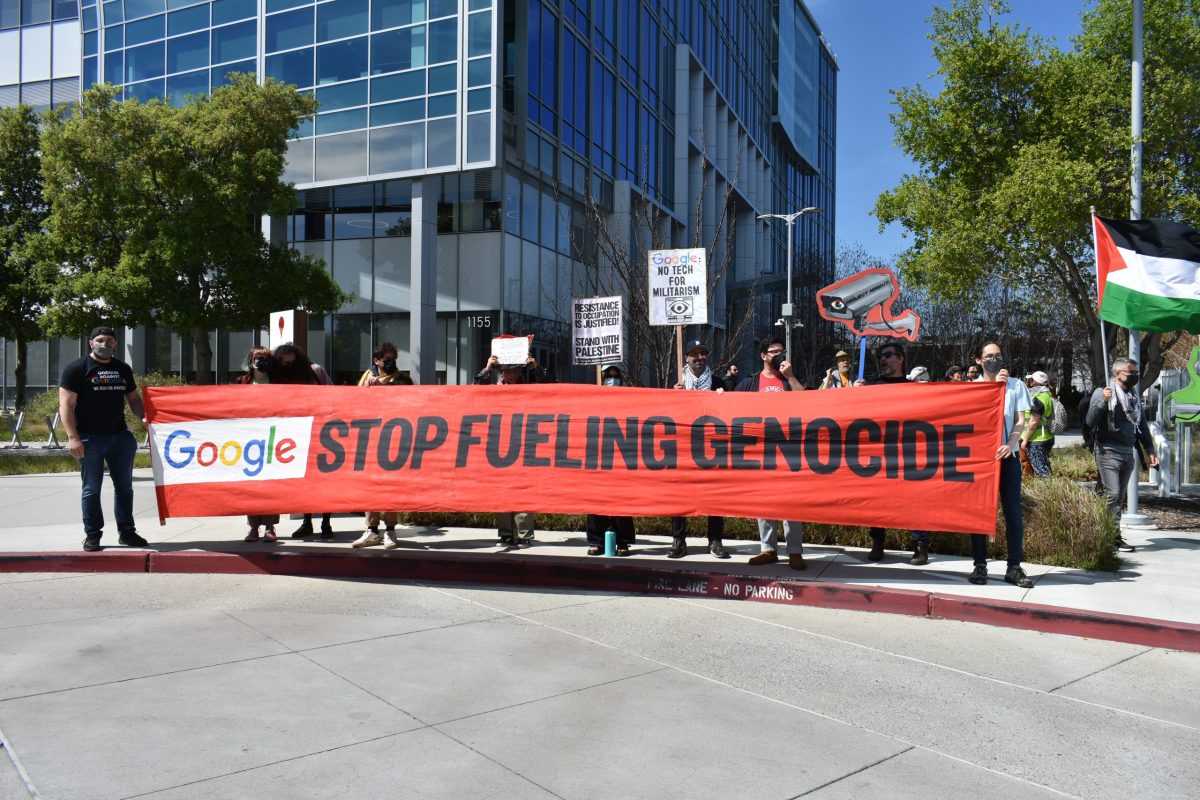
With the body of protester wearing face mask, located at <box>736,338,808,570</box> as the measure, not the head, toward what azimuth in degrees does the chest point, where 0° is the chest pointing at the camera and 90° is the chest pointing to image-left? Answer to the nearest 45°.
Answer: approximately 0°

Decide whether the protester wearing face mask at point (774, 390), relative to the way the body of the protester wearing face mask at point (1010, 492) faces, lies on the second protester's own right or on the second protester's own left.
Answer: on the second protester's own right

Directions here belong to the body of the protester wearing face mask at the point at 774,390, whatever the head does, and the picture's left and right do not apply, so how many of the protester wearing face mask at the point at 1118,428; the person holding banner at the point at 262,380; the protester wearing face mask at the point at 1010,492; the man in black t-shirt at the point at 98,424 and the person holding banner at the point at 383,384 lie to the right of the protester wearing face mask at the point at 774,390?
3

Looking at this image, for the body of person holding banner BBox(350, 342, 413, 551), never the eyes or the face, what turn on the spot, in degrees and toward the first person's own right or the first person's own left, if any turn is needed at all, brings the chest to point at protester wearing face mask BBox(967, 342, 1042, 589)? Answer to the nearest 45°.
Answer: approximately 45° to the first person's own left

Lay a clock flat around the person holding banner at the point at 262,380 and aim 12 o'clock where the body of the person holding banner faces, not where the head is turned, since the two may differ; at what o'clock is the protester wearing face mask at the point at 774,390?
The protester wearing face mask is roughly at 10 o'clock from the person holding banner.

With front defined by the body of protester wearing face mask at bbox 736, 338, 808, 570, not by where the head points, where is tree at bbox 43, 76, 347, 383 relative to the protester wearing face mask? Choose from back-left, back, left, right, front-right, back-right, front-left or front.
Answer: back-right

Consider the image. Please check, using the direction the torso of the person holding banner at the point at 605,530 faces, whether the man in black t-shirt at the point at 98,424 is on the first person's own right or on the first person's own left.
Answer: on the first person's own right
